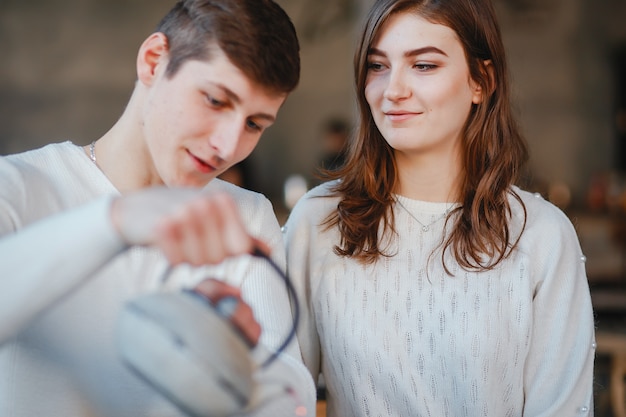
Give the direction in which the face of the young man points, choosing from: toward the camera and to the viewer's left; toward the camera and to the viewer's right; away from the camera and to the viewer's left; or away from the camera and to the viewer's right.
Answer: toward the camera and to the viewer's right

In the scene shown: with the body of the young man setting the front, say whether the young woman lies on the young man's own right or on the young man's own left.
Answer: on the young man's own left

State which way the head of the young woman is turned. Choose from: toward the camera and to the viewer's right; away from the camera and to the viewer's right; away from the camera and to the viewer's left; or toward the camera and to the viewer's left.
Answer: toward the camera and to the viewer's left

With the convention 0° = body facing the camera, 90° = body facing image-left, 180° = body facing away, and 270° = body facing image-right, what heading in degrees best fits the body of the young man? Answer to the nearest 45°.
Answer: approximately 315°
